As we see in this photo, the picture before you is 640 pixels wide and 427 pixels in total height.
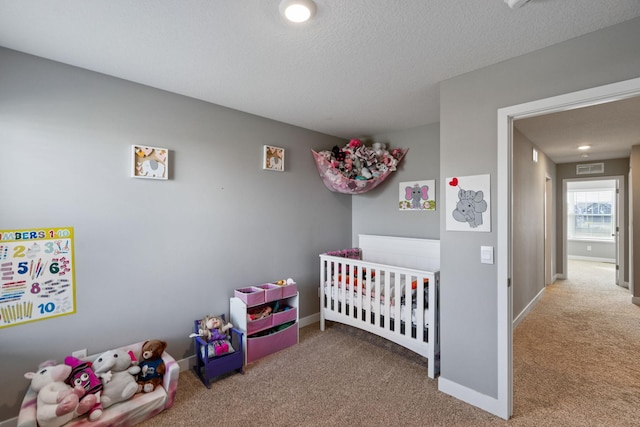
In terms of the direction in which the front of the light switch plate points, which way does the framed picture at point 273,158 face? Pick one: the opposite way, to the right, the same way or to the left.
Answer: to the left

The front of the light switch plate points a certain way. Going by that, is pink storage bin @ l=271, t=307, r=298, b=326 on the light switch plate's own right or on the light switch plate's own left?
on the light switch plate's own right

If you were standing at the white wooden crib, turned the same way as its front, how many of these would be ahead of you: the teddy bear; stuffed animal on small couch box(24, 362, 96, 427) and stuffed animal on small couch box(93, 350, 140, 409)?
3

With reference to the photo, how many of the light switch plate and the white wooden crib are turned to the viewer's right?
0

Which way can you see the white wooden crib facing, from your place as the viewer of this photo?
facing the viewer and to the left of the viewer

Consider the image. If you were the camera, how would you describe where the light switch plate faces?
facing the viewer

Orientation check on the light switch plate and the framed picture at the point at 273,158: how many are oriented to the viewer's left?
0

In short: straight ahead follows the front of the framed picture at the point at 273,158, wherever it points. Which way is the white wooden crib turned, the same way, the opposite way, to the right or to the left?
to the right

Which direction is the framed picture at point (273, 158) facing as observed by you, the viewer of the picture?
facing the viewer and to the right of the viewer
